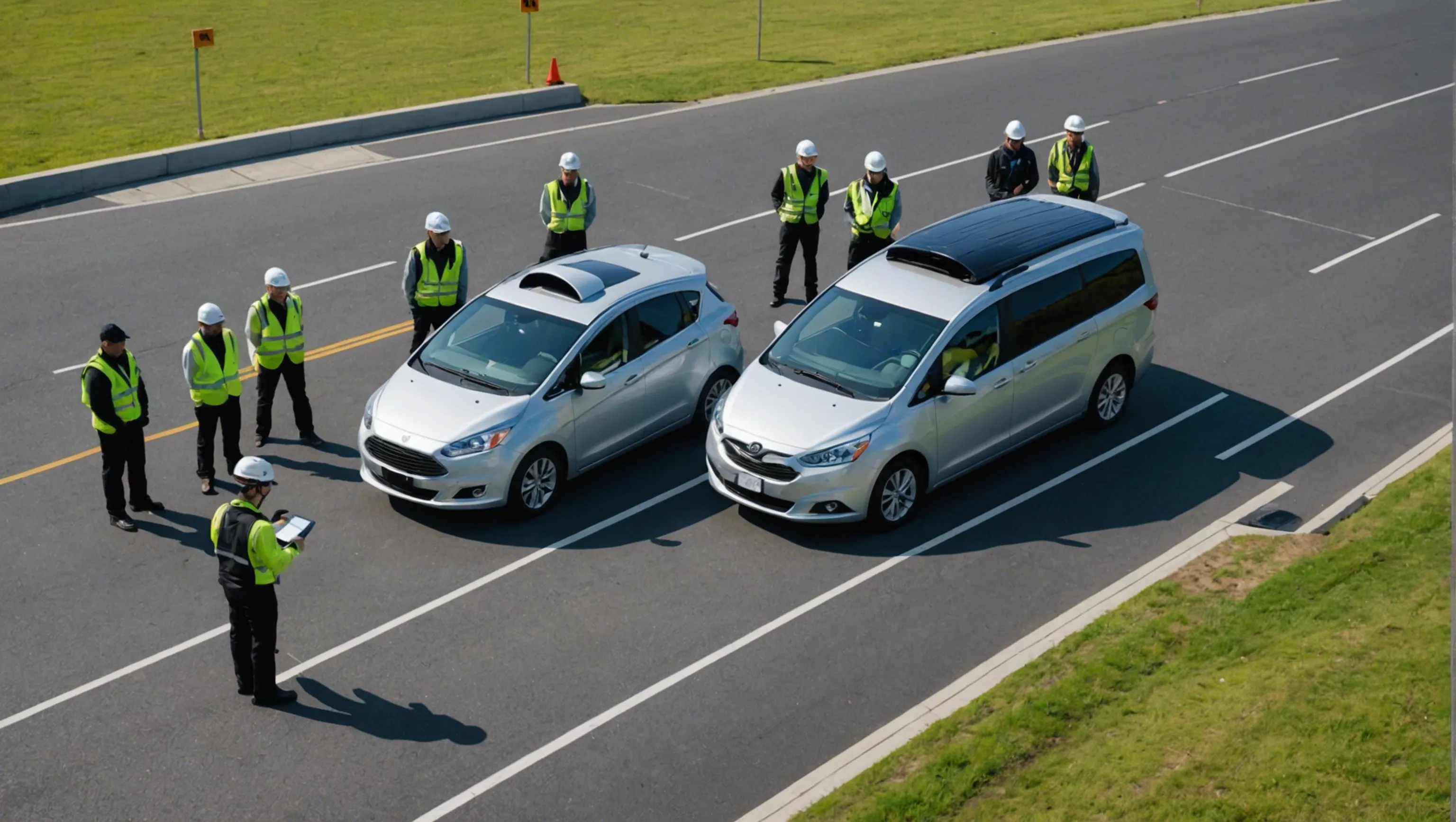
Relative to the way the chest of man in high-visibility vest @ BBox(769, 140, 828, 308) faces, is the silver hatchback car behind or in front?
in front

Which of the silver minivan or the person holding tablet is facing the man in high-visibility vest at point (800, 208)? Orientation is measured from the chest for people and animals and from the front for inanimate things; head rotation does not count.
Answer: the person holding tablet

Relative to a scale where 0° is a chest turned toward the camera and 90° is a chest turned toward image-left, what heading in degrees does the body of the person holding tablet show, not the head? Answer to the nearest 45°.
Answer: approximately 225°

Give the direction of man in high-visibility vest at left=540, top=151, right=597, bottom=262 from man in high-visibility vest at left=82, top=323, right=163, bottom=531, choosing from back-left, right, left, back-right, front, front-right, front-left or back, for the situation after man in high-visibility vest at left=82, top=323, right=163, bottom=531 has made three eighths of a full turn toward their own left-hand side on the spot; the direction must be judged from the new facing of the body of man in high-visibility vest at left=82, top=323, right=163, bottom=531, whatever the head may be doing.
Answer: front-right

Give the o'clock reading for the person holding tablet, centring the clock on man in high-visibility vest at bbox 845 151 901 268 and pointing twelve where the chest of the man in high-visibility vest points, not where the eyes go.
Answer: The person holding tablet is roughly at 1 o'clock from the man in high-visibility vest.

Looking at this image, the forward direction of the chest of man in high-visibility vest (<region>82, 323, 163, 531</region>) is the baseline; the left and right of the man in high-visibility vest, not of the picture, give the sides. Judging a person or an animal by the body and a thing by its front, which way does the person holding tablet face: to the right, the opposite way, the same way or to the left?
to the left

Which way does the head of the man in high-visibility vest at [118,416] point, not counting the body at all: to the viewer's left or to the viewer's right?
to the viewer's right

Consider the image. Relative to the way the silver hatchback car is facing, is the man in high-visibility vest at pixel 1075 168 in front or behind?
behind

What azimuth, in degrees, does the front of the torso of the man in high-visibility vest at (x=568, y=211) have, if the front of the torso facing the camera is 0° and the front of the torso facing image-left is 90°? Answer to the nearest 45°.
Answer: approximately 0°

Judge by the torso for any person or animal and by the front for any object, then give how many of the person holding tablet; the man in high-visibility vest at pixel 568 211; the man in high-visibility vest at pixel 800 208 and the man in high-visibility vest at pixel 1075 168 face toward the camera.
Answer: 3

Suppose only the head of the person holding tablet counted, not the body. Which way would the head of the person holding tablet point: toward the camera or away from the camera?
away from the camera

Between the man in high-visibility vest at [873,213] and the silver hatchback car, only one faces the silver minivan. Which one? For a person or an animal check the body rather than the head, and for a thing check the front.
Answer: the man in high-visibility vest

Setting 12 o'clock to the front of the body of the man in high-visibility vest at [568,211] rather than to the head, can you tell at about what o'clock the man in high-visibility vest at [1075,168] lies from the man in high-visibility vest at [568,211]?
the man in high-visibility vest at [1075,168] is roughly at 9 o'clock from the man in high-visibility vest at [568,211].

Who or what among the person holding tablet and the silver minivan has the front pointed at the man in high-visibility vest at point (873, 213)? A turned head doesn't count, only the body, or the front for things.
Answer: the person holding tablet

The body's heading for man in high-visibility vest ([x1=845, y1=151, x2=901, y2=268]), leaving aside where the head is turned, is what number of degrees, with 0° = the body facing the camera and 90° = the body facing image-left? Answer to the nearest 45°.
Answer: approximately 0°
